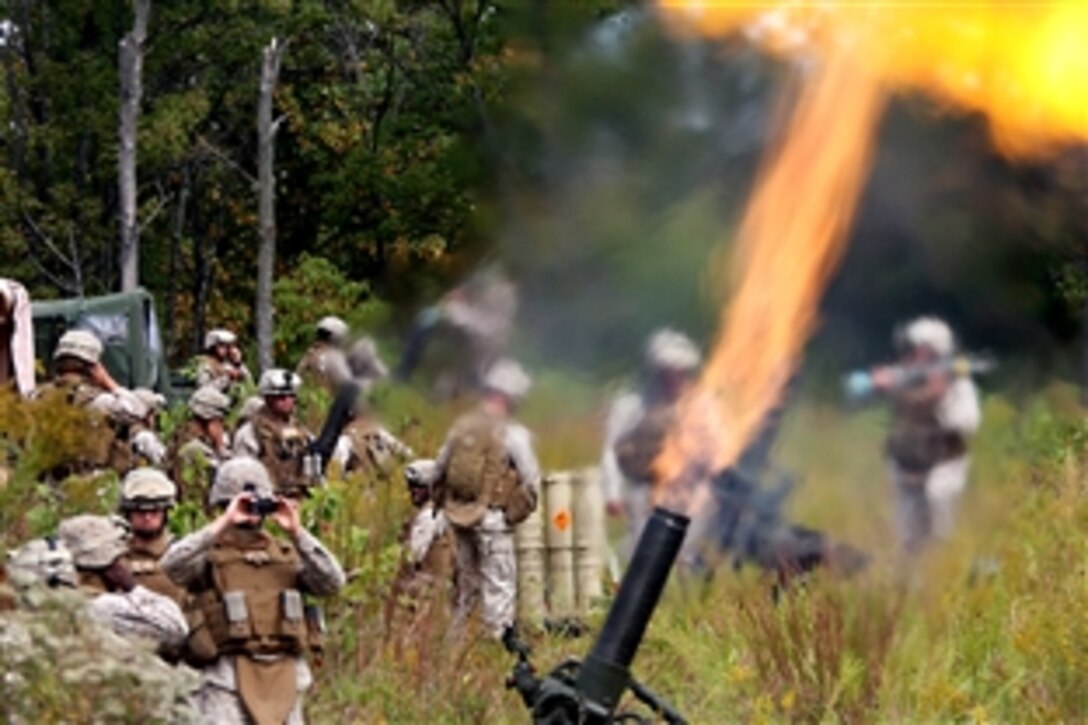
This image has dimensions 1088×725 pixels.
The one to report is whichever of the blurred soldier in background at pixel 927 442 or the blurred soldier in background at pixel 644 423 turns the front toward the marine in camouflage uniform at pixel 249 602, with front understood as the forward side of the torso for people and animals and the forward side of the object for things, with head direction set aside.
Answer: the blurred soldier in background at pixel 927 442

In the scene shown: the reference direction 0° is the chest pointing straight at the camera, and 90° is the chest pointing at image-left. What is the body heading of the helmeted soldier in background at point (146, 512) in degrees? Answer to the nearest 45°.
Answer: approximately 0°

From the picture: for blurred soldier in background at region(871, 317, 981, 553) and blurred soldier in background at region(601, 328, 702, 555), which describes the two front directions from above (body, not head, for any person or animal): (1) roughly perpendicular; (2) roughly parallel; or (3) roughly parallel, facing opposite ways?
roughly perpendicular

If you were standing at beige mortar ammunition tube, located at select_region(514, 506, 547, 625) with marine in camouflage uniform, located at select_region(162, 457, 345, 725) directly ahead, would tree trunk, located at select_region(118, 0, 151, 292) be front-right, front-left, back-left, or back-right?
back-right

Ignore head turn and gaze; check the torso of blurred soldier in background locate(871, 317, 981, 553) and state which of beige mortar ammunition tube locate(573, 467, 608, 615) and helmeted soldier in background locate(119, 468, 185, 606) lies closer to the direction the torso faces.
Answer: the helmeted soldier in background

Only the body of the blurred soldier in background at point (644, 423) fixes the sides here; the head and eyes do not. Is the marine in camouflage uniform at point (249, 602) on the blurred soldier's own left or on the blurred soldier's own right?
on the blurred soldier's own right

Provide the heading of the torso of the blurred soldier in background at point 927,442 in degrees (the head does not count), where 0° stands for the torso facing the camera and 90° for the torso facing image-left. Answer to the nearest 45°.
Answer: approximately 45°

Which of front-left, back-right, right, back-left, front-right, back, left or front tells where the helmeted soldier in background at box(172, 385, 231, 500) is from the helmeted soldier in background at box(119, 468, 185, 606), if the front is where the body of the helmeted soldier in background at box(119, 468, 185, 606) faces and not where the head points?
back
